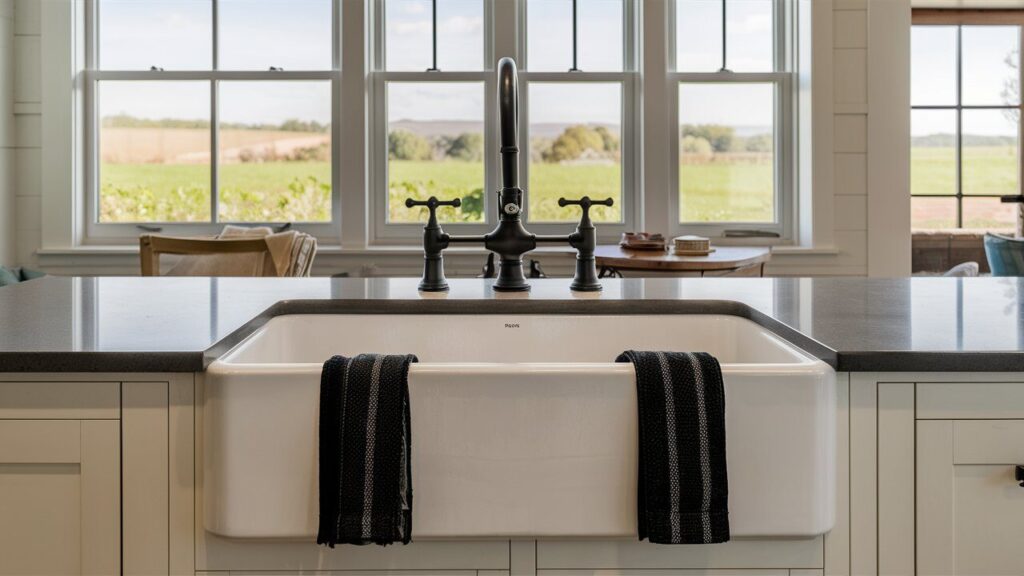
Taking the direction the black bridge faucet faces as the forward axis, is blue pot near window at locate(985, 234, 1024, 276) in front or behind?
behind

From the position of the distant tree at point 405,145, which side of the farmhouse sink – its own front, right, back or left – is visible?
back

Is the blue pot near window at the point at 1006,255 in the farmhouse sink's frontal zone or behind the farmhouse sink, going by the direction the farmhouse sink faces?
behind

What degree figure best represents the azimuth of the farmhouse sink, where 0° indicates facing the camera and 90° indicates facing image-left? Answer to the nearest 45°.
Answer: approximately 0°

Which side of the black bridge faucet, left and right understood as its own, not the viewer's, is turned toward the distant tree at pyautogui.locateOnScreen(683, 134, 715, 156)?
back

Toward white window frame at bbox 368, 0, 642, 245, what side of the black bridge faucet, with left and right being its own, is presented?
back

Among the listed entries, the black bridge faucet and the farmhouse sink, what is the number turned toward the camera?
2

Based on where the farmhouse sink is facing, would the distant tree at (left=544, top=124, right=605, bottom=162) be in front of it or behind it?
behind

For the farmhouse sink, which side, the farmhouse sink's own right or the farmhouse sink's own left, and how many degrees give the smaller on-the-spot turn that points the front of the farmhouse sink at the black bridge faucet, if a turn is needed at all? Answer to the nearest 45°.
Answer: approximately 180°
